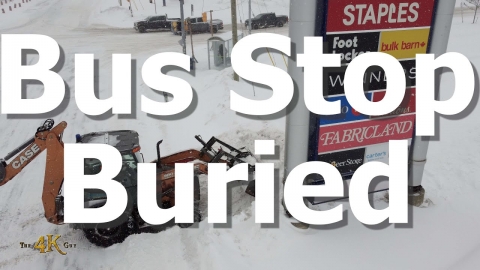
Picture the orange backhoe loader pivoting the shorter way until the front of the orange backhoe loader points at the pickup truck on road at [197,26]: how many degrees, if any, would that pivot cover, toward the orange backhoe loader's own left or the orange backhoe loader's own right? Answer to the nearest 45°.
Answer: approximately 45° to the orange backhoe loader's own left

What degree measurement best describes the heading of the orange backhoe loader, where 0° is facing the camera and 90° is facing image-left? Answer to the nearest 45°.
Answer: approximately 225°

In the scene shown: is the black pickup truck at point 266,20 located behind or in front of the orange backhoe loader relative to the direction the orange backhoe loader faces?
in front

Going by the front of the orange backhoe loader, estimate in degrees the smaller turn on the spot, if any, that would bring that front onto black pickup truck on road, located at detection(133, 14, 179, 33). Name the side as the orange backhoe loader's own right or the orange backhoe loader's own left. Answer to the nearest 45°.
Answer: approximately 45° to the orange backhoe loader's own left
